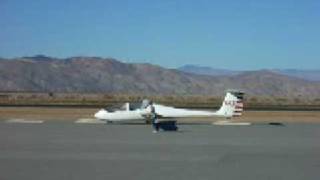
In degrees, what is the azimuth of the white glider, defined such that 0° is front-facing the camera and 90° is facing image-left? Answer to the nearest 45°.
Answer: approximately 90°
